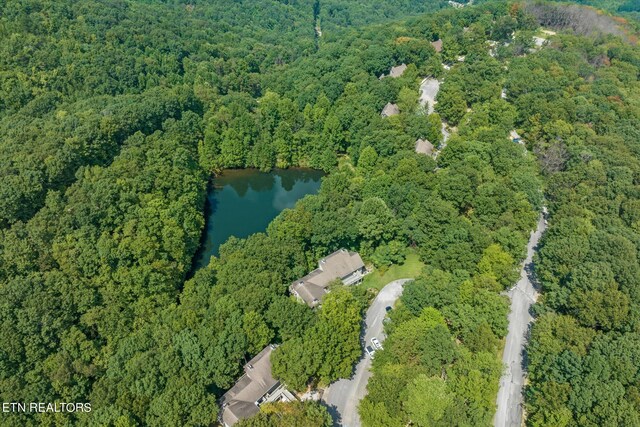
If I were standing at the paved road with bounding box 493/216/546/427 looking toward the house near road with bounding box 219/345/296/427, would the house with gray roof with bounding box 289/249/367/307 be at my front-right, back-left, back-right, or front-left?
front-right

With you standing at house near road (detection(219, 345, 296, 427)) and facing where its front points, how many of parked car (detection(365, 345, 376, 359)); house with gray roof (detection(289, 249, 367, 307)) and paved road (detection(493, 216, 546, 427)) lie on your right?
0

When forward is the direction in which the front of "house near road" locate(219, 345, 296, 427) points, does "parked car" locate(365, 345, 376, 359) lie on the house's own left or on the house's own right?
on the house's own left

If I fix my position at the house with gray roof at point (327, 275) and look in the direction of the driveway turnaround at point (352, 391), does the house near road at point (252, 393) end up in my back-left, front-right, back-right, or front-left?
front-right

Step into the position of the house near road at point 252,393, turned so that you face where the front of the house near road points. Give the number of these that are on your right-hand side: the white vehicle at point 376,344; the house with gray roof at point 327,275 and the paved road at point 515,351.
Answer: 0

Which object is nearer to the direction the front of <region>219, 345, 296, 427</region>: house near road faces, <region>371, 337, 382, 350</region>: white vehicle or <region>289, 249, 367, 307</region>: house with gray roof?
the white vehicle

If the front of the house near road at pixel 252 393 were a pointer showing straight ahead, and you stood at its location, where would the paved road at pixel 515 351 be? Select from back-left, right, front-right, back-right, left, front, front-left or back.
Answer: front-left

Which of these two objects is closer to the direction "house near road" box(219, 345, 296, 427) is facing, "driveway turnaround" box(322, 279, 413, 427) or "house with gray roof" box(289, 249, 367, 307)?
the driveway turnaround

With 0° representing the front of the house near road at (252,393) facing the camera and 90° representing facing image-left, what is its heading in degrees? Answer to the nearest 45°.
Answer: approximately 315°

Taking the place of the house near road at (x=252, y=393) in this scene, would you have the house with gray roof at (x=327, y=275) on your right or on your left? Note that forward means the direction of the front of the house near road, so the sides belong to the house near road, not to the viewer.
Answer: on your left
